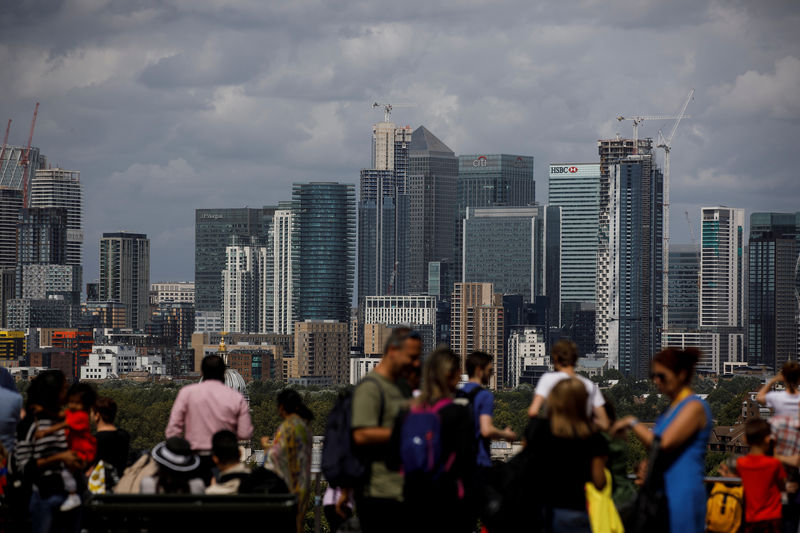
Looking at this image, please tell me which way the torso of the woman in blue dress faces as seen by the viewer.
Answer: to the viewer's left

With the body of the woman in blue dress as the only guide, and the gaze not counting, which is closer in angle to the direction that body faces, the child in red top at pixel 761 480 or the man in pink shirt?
the man in pink shirt

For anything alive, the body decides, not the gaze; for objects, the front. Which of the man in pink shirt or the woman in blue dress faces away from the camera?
the man in pink shirt

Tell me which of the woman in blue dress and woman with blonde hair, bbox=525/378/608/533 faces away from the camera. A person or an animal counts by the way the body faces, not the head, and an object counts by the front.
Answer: the woman with blonde hair

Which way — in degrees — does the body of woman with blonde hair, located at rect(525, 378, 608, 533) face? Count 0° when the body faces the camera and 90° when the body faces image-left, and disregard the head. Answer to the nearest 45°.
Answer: approximately 180°

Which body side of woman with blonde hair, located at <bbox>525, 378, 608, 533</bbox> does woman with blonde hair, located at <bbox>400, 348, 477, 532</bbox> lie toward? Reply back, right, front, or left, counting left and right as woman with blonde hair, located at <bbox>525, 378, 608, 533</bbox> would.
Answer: left

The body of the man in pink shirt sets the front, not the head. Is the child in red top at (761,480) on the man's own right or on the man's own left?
on the man's own right

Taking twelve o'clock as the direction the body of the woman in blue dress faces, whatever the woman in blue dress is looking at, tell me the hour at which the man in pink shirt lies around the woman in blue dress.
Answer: The man in pink shirt is roughly at 1 o'clock from the woman in blue dress.

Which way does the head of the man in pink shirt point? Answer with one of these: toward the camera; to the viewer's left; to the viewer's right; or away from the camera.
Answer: away from the camera

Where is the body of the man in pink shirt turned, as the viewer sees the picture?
away from the camera

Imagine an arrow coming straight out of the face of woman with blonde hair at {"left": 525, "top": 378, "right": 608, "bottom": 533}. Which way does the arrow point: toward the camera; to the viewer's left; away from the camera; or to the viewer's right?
away from the camera
